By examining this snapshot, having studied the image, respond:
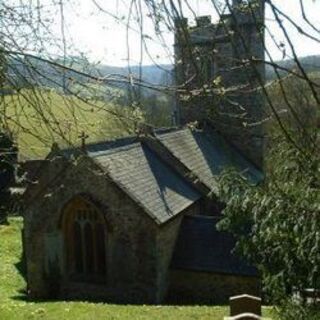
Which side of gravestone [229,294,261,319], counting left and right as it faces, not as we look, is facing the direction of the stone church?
back

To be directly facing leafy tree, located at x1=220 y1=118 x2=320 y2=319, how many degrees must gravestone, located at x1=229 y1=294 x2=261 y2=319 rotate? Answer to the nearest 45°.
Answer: approximately 135° to its left

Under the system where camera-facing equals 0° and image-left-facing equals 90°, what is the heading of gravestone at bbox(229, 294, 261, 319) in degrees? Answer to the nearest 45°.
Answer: approximately 0°
